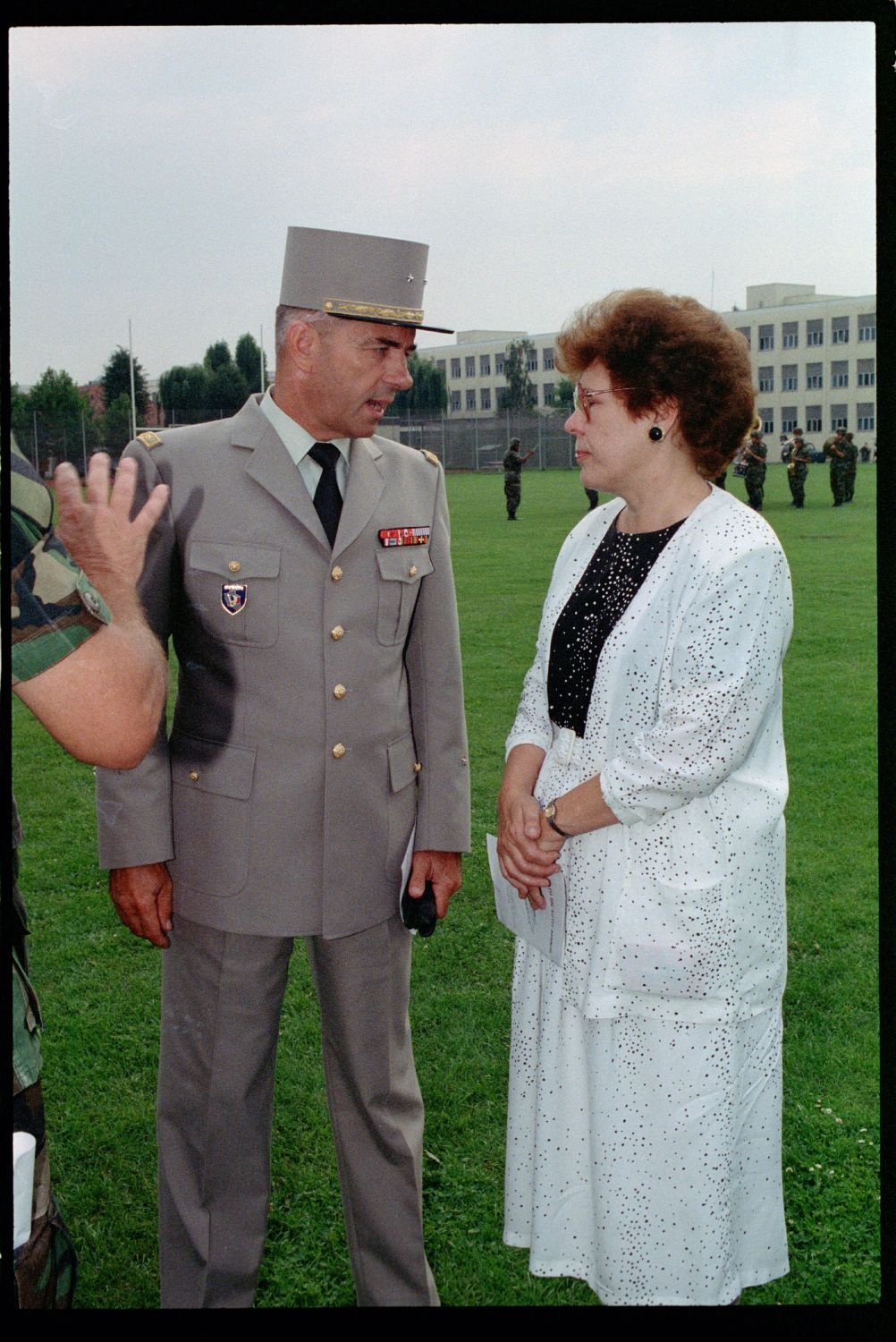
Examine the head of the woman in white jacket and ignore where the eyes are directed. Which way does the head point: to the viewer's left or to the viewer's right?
to the viewer's left

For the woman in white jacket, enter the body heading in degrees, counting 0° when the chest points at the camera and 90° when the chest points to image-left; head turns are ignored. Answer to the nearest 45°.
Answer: approximately 45°

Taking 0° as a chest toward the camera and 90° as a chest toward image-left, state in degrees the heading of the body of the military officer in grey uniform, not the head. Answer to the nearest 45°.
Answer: approximately 315°

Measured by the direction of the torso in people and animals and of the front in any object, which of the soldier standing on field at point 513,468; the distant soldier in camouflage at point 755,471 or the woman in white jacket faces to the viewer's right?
the soldier standing on field
